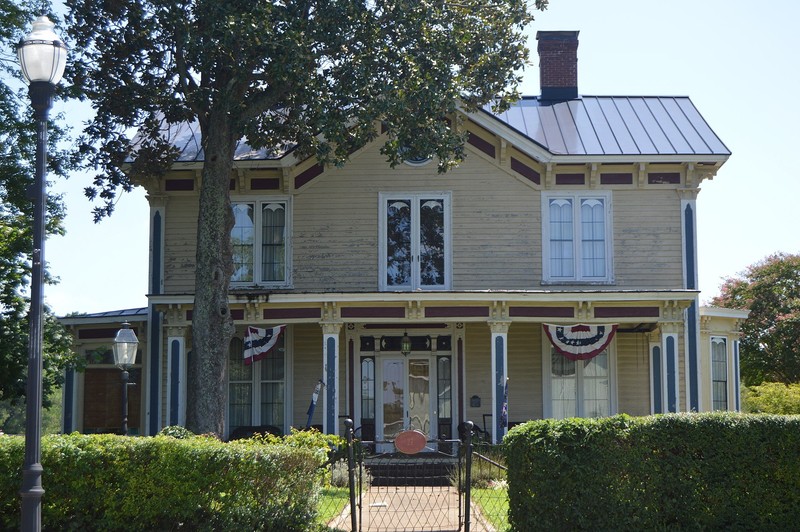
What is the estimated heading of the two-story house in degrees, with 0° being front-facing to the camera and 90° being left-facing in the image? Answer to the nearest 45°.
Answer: approximately 0°

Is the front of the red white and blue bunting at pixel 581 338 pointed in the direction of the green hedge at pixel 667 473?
yes

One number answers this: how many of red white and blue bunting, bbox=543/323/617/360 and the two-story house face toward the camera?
2

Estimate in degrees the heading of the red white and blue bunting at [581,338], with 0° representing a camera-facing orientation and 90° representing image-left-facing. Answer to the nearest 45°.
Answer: approximately 0°

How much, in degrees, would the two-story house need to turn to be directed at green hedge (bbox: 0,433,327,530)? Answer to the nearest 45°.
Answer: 0° — it already faces it

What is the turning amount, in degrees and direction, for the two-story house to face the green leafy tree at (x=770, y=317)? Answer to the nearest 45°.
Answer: approximately 135° to its left

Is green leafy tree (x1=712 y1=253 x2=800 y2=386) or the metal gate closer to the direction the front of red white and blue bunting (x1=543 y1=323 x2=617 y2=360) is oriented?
the metal gate

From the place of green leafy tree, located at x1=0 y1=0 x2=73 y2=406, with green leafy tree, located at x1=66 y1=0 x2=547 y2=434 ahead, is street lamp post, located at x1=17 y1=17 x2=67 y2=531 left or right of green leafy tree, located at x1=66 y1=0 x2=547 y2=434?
right
